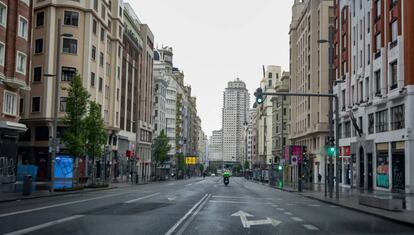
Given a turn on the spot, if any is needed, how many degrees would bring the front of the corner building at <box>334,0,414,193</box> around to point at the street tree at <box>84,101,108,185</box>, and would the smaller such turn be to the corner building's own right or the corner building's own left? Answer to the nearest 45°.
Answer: approximately 45° to the corner building's own right

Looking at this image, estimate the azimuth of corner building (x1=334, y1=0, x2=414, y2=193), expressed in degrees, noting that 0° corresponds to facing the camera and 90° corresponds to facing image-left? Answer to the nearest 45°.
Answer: approximately 45°

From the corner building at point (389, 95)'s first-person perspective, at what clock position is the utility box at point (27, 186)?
The utility box is roughly at 12 o'clock from the corner building.

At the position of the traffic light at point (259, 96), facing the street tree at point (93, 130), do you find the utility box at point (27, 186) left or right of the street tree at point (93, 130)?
left

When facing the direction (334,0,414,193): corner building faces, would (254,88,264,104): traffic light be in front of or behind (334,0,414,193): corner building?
in front

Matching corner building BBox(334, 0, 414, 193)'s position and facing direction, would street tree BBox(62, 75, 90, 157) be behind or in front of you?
in front
